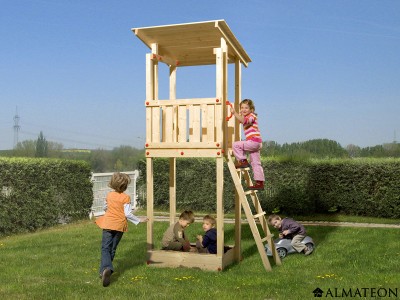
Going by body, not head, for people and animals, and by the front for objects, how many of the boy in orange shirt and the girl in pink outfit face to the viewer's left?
1

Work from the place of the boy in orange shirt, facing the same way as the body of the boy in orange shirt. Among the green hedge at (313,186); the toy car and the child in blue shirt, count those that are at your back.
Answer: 0

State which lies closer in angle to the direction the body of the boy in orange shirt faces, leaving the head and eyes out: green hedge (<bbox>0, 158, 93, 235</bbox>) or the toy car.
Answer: the toy car

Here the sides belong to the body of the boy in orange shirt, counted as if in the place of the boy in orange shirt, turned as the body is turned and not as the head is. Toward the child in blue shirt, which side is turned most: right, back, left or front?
front

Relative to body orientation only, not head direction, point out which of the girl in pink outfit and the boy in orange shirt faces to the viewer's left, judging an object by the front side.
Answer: the girl in pink outfit

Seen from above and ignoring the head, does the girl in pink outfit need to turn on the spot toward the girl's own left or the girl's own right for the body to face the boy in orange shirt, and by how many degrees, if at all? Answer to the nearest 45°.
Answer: approximately 45° to the girl's own left

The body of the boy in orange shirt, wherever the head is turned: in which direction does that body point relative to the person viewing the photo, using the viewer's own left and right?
facing away from the viewer and to the right of the viewer

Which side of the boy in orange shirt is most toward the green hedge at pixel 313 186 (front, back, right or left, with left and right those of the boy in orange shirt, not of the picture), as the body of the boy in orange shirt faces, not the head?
front

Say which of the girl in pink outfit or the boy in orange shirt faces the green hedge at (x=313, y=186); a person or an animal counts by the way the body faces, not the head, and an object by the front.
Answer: the boy in orange shirt

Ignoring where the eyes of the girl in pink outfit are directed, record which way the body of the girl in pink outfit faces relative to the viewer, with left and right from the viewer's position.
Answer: facing to the left of the viewer
